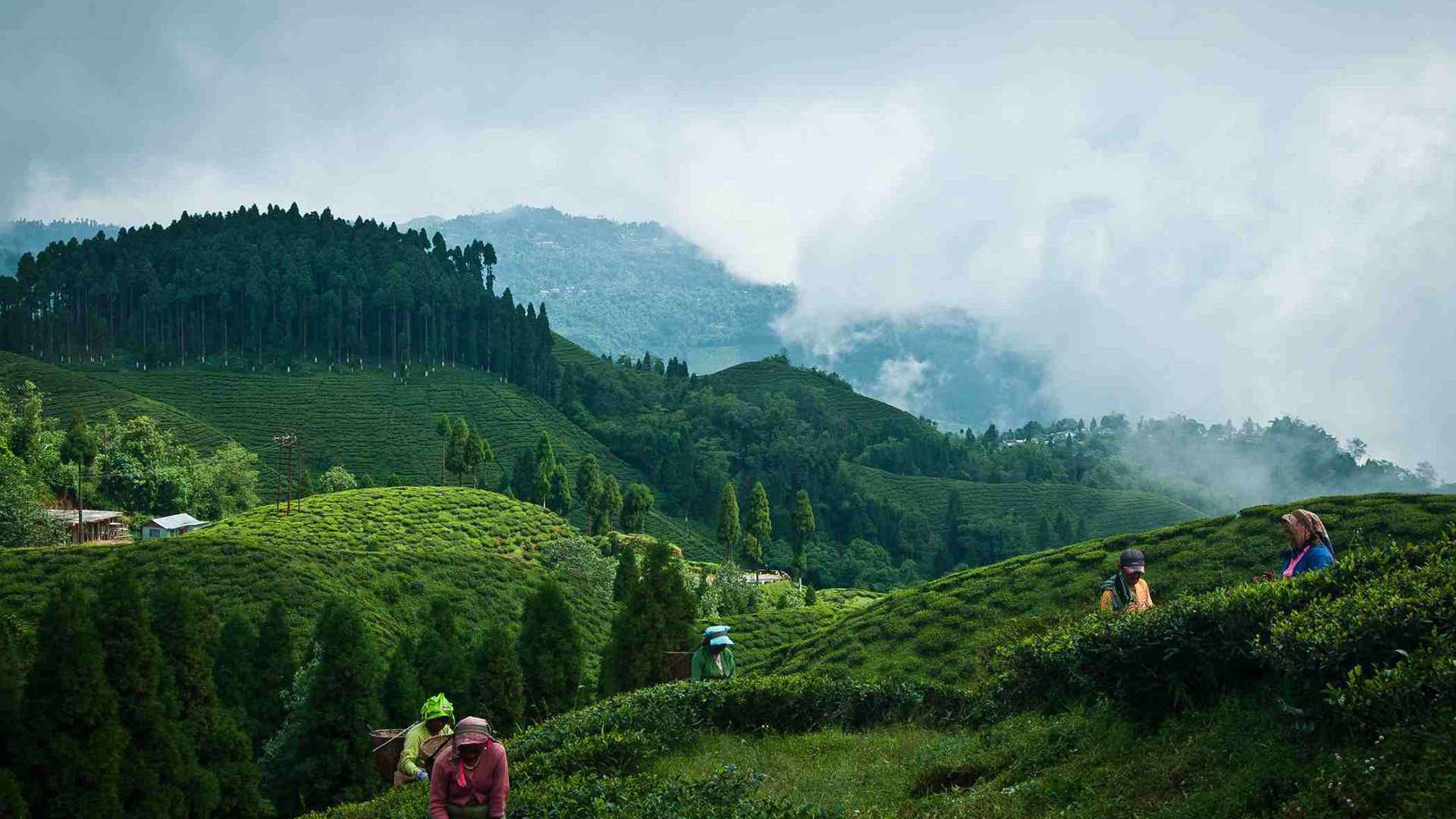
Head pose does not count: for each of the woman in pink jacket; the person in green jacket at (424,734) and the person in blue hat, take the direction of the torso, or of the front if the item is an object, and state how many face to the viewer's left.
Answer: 0

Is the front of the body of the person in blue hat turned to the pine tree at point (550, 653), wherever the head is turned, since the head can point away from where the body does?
no

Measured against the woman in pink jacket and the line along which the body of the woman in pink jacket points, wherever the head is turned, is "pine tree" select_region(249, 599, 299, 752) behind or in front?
behind

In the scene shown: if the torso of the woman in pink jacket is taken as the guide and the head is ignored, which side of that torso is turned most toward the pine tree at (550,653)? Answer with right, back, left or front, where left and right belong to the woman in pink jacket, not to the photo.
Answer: back

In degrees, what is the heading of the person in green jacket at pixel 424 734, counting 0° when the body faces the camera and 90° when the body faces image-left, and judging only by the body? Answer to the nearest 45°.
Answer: approximately 315°

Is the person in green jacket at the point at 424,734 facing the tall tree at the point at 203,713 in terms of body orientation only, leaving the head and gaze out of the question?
no

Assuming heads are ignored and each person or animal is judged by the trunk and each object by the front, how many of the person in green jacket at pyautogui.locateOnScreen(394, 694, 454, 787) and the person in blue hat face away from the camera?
0

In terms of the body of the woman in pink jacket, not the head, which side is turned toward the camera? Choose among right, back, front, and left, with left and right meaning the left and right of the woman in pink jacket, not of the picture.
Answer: front

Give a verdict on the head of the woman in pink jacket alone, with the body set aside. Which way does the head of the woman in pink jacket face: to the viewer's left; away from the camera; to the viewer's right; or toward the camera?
toward the camera

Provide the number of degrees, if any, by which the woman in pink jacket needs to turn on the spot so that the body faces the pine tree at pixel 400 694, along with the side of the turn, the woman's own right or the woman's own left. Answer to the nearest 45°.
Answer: approximately 180°

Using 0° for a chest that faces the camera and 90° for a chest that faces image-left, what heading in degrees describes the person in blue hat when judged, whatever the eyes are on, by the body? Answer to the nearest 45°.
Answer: approximately 315°

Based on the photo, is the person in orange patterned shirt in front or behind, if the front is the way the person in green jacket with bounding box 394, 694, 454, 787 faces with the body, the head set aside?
in front

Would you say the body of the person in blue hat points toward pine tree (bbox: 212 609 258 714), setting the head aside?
no

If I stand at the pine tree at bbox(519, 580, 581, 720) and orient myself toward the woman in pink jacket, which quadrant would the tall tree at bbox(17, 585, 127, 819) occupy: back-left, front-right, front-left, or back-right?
front-right

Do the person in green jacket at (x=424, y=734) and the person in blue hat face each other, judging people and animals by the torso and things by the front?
no

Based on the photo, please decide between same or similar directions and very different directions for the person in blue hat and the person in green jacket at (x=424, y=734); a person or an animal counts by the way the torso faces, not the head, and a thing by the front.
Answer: same or similar directions
